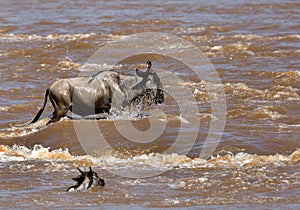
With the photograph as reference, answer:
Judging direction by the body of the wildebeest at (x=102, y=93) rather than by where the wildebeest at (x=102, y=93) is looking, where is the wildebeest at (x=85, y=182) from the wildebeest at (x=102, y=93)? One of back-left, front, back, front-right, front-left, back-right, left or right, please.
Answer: right

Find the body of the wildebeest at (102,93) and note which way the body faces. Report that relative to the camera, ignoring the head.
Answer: to the viewer's right

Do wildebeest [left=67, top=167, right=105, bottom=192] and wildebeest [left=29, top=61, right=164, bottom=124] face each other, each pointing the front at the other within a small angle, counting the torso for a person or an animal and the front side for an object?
no
